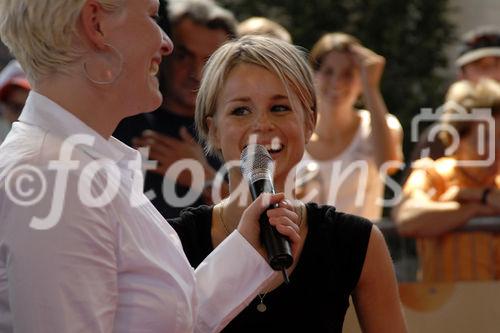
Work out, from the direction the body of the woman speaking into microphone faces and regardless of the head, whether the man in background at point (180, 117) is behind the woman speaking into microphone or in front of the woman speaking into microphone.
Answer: behind

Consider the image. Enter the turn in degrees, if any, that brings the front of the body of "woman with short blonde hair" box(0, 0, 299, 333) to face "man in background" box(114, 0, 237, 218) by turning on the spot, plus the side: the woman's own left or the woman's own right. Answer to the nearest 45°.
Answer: approximately 90° to the woman's own left

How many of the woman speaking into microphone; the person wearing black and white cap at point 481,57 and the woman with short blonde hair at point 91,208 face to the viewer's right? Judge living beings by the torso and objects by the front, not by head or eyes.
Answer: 1

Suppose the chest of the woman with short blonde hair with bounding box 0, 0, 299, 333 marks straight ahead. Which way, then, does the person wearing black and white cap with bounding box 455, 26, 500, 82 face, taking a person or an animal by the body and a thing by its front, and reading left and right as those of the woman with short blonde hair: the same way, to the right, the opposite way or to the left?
to the right

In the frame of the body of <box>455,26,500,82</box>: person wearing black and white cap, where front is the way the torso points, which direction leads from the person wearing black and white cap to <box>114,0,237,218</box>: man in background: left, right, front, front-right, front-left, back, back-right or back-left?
front-right

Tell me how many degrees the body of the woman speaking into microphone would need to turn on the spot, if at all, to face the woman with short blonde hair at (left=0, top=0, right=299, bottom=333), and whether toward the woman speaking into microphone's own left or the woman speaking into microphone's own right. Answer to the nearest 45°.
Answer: approximately 45° to the woman speaking into microphone's own right

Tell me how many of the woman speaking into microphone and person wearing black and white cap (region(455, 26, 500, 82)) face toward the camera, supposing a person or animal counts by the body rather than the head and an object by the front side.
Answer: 2

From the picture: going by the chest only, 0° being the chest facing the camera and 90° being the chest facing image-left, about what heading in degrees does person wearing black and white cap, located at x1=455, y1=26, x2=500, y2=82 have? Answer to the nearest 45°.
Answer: approximately 0°

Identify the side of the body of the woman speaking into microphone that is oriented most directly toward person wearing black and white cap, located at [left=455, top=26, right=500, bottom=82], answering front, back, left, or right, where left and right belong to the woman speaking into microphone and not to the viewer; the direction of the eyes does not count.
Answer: back

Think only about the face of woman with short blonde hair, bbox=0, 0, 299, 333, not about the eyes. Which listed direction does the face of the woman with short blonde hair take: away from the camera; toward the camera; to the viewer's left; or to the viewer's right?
to the viewer's right

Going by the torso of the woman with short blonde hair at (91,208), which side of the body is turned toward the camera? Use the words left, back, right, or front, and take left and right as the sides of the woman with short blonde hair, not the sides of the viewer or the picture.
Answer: right

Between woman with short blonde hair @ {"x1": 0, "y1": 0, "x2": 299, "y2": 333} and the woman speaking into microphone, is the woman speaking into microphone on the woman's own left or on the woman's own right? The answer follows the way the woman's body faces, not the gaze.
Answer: on the woman's own left
